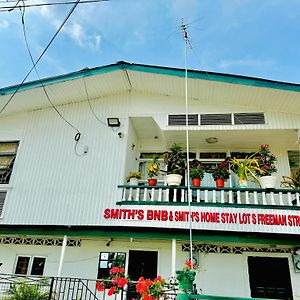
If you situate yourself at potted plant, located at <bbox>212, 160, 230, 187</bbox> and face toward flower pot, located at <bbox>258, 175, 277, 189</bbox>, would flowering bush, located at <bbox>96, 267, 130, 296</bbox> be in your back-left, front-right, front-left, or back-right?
back-right

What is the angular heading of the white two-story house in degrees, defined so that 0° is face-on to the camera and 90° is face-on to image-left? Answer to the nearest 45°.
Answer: approximately 0°

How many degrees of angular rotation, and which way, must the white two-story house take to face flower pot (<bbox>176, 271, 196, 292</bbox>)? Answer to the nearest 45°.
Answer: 0° — it already faces it

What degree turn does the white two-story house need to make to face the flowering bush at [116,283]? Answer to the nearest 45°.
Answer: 0° — it already faces it
